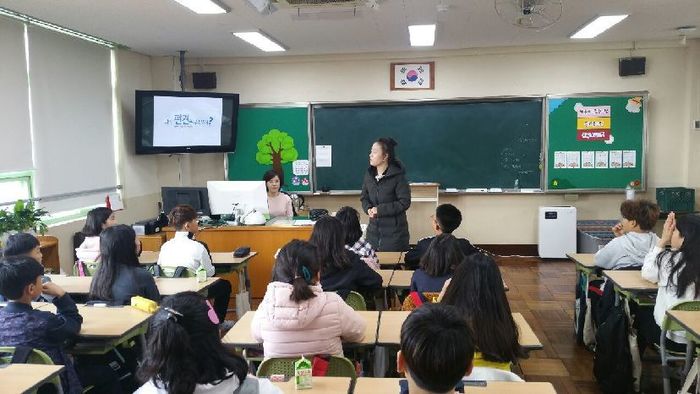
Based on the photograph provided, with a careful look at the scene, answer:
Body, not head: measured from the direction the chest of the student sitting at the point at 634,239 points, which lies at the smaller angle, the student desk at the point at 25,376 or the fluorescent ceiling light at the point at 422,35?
the fluorescent ceiling light

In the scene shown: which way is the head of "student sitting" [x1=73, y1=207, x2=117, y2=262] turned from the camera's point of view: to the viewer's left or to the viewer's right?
to the viewer's right

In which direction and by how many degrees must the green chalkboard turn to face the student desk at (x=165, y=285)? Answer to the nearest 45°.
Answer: approximately 45° to its right

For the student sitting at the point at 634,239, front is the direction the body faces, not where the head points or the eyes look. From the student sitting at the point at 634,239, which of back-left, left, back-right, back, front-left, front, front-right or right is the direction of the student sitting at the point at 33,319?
left

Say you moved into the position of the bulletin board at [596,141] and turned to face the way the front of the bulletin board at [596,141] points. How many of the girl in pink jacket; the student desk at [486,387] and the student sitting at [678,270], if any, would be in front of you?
3

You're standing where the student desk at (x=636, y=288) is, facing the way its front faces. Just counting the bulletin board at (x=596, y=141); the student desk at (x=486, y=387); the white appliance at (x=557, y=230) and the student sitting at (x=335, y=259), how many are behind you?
2

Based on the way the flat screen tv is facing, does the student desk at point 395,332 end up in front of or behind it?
in front

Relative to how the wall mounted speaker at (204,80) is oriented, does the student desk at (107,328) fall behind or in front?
in front

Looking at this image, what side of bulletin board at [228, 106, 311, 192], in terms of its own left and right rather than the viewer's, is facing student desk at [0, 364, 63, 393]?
front

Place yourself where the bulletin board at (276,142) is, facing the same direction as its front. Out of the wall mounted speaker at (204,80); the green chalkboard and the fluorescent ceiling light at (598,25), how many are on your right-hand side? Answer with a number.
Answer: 1

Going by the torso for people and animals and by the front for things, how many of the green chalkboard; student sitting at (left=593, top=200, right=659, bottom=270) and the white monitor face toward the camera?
1

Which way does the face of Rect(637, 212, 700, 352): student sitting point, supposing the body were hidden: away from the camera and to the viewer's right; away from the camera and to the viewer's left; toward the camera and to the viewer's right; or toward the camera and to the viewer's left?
away from the camera and to the viewer's left

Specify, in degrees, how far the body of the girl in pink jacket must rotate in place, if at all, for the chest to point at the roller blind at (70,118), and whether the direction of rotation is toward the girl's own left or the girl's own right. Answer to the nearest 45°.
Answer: approximately 45° to the girl's own left

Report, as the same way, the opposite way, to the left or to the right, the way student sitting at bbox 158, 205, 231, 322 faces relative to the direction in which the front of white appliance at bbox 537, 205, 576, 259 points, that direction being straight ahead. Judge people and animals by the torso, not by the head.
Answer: the opposite way

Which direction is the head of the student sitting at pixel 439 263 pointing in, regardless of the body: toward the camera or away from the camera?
away from the camera
